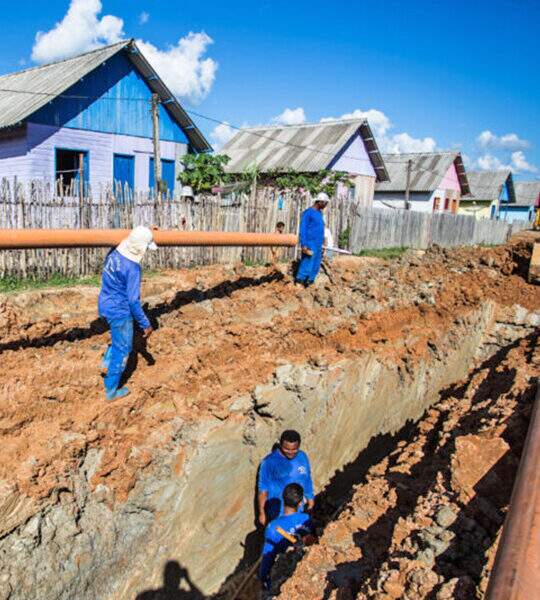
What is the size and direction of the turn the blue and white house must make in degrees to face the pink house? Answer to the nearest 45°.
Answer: approximately 90° to its left

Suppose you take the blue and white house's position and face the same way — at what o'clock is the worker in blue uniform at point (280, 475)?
The worker in blue uniform is roughly at 1 o'clock from the blue and white house.

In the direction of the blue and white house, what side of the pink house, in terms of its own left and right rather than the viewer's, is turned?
right

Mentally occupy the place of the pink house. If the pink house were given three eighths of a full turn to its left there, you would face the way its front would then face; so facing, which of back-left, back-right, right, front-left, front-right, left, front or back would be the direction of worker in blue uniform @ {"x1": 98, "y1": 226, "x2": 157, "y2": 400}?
back

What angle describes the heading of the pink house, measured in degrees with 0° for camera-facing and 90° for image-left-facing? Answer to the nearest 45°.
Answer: approximately 315°

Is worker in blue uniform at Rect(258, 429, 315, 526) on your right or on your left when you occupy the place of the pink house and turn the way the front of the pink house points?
on your right

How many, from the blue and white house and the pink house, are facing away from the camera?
0

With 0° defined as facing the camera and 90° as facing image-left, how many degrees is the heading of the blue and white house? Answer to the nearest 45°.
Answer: approximately 315°

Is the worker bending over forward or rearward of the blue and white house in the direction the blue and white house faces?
forward
